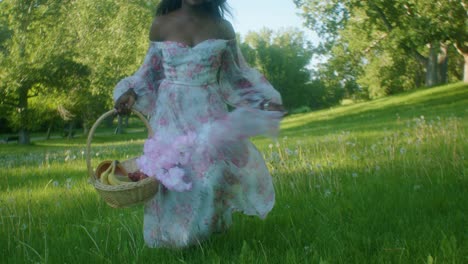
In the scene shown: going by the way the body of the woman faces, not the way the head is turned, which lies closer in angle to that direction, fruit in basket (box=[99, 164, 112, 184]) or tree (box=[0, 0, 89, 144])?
the fruit in basket

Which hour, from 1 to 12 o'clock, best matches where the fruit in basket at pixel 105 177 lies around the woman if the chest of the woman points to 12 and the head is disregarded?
The fruit in basket is roughly at 2 o'clock from the woman.

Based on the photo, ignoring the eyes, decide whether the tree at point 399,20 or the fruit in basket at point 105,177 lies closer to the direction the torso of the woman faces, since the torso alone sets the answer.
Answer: the fruit in basket

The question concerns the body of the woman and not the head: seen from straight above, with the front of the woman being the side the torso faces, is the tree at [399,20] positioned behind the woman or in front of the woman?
behind

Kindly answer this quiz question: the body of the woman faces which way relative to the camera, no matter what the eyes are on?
toward the camera

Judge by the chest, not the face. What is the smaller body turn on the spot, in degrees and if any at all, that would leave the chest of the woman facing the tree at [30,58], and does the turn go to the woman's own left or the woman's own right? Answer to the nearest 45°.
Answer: approximately 180°
